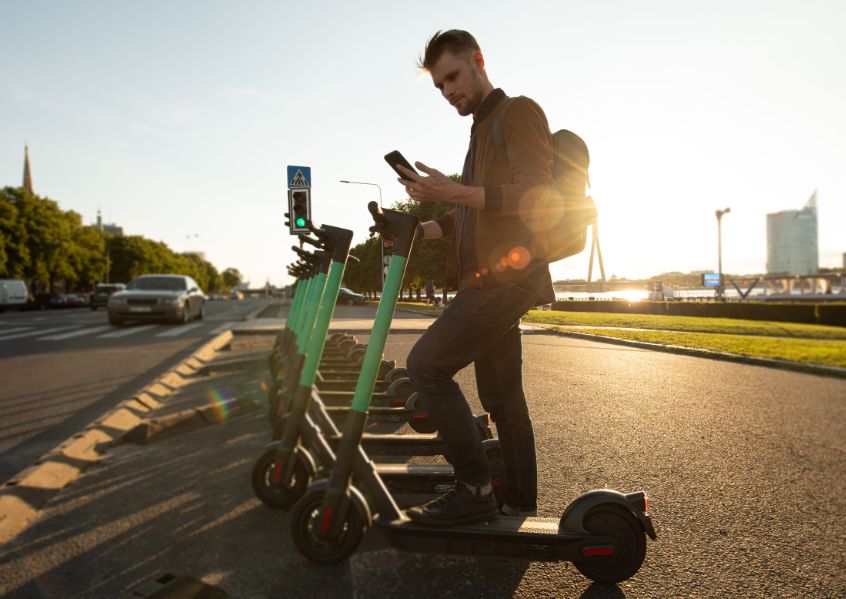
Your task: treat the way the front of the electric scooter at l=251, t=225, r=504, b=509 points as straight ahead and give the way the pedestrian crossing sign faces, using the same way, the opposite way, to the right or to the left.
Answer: to the left

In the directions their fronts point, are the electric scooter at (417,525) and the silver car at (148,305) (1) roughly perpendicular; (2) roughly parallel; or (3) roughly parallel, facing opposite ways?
roughly perpendicular

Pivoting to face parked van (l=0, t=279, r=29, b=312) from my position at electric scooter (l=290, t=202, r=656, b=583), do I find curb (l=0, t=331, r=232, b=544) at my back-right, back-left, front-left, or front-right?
front-left

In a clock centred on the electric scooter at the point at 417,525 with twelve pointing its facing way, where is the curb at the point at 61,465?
The curb is roughly at 1 o'clock from the electric scooter.

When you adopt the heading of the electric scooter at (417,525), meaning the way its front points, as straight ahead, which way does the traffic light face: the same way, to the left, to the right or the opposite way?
to the left

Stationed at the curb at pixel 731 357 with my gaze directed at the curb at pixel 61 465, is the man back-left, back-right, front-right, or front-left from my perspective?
front-left

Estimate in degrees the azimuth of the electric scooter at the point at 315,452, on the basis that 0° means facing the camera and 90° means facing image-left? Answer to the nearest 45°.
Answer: approximately 90°

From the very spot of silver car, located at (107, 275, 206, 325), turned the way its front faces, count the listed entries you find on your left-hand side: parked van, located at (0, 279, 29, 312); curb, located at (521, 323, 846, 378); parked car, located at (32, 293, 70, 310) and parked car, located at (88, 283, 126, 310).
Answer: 1

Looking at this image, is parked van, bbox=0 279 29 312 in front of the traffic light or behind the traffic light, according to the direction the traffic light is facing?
behind

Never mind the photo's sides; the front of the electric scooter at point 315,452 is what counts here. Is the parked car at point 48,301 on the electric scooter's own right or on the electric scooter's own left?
on the electric scooter's own right

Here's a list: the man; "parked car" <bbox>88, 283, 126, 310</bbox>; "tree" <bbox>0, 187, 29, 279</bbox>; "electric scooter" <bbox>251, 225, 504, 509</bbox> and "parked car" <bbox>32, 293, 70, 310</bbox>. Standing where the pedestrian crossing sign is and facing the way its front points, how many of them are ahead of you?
2

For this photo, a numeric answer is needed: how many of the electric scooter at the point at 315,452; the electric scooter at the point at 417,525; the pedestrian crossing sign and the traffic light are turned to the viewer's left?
2

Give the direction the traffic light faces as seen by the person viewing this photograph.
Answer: facing the viewer

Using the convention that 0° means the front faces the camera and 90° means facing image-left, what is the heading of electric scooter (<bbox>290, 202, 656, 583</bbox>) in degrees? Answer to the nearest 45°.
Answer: approximately 90°

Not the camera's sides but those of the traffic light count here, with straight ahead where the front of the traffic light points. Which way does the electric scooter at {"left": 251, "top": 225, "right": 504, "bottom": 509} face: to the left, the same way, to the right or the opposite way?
to the right
